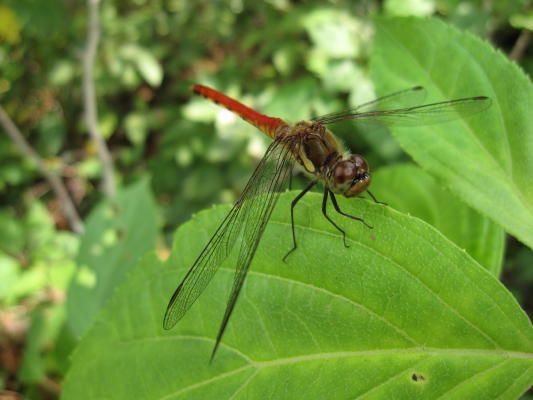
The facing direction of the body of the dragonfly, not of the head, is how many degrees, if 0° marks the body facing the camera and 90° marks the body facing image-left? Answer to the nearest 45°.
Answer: approximately 315°

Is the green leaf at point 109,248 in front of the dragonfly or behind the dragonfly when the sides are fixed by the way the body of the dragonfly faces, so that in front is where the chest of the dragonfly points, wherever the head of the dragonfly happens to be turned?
behind
